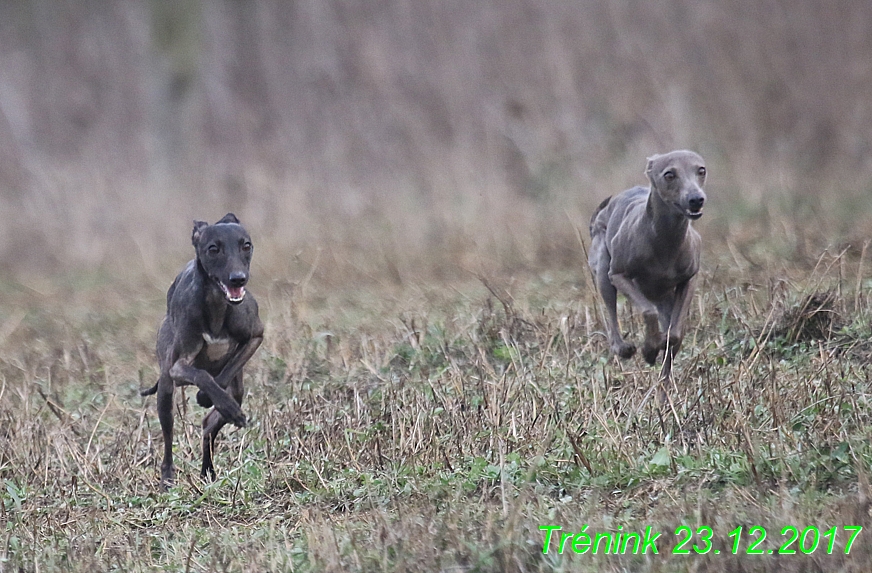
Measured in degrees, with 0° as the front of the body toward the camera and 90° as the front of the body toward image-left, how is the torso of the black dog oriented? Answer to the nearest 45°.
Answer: approximately 0°

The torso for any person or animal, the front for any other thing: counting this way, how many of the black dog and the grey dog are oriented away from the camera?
0

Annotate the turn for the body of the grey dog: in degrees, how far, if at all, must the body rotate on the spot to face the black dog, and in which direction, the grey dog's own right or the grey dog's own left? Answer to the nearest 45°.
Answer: approximately 90° to the grey dog's own right

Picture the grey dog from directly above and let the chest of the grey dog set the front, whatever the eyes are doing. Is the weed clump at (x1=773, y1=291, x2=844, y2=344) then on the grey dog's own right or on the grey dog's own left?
on the grey dog's own left

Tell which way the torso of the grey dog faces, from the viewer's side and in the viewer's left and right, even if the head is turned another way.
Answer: facing the viewer and to the right of the viewer

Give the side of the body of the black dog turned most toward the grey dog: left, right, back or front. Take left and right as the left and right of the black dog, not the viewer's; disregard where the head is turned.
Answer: left
